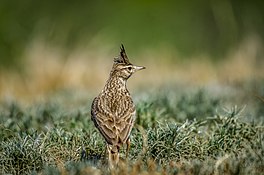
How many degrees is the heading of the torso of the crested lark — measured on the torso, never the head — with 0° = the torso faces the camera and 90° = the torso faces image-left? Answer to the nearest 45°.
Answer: approximately 180°
